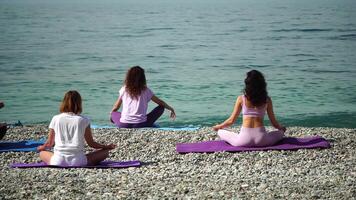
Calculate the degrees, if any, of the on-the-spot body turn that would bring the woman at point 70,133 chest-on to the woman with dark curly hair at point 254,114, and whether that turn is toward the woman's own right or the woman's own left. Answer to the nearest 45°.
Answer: approximately 90° to the woman's own right

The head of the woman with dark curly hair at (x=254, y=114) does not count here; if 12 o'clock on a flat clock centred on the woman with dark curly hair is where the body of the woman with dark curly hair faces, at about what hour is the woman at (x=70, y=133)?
The woman is roughly at 8 o'clock from the woman with dark curly hair.

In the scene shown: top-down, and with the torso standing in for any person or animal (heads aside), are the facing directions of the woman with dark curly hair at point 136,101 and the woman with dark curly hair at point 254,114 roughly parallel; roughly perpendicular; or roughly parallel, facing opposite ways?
roughly parallel

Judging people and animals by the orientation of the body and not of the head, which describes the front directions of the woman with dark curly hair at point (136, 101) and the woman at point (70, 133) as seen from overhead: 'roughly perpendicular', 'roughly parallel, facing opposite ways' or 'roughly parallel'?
roughly parallel

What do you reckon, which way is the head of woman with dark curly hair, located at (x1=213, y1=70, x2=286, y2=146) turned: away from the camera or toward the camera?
away from the camera

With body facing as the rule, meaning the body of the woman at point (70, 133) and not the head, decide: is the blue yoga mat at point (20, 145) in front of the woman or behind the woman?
in front

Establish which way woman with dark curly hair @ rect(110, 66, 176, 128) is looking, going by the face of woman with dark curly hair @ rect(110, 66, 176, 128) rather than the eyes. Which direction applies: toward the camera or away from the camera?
away from the camera

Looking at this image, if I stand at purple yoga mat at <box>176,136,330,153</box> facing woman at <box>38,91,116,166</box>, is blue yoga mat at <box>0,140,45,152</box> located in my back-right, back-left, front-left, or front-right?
front-right

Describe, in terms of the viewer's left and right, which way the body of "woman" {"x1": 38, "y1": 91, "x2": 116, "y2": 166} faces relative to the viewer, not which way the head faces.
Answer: facing away from the viewer

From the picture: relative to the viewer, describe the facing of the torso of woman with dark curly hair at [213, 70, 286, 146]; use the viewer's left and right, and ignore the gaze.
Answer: facing away from the viewer

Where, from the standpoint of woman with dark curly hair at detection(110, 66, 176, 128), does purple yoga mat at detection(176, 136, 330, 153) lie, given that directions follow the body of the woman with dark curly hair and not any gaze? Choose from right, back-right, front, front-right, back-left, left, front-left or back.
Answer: back-right

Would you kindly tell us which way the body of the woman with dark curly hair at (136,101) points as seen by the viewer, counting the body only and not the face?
away from the camera

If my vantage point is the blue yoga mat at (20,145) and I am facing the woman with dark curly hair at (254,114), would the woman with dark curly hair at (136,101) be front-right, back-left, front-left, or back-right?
front-left

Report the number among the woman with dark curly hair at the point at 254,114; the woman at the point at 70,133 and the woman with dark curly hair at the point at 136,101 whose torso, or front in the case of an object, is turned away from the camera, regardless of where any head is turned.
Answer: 3
